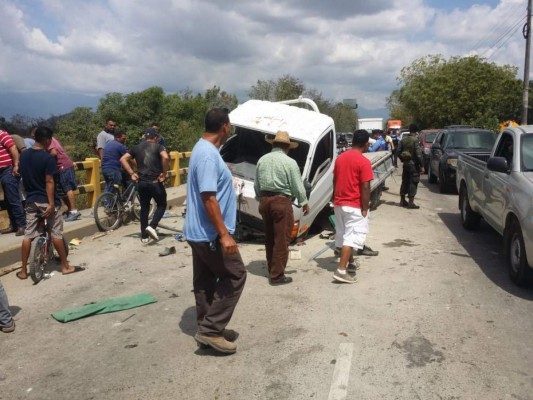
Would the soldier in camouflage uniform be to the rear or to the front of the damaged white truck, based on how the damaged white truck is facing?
to the rear

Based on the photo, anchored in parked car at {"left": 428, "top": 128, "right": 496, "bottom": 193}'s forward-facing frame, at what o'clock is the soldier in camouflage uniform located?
The soldier in camouflage uniform is roughly at 2 o'clock from the parked car.

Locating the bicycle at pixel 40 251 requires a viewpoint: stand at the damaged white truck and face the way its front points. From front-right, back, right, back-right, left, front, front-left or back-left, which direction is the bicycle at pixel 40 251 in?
front

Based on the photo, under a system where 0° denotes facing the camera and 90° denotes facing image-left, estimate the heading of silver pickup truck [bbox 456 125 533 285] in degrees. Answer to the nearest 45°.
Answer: approximately 315°

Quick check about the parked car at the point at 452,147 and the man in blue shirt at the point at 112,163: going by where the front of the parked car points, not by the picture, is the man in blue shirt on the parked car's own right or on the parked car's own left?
on the parked car's own right

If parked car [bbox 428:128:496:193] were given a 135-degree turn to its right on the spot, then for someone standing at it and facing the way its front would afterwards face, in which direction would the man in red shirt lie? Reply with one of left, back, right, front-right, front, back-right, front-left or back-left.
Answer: left

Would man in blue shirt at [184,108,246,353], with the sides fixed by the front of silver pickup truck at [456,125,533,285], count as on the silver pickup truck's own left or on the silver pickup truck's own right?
on the silver pickup truck's own right

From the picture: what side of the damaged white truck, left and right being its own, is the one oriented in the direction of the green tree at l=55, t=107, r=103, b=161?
right

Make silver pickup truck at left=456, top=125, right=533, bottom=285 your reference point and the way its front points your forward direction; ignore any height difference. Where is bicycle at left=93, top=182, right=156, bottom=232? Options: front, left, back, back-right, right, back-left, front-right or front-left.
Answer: back-right

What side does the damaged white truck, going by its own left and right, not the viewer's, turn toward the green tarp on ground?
front

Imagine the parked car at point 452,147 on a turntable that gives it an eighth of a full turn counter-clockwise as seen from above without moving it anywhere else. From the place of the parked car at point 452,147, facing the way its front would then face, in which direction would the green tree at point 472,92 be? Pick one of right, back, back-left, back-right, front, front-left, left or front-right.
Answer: left

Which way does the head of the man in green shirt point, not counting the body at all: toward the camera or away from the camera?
away from the camera

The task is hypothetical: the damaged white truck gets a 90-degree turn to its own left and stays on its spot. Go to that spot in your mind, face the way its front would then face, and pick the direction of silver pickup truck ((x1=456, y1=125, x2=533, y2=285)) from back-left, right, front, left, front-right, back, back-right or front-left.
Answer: front

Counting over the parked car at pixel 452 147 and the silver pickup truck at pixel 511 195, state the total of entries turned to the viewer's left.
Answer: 0

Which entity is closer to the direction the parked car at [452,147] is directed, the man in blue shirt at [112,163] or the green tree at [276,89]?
the man in blue shirt

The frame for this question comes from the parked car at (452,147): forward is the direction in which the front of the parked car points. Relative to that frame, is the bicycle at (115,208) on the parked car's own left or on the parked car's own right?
on the parked car's own right

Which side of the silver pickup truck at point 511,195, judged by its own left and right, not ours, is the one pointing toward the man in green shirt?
right

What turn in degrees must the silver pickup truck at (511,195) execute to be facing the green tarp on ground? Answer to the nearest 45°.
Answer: approximately 90° to its right

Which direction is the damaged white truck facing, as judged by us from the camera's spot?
facing the viewer and to the left of the viewer

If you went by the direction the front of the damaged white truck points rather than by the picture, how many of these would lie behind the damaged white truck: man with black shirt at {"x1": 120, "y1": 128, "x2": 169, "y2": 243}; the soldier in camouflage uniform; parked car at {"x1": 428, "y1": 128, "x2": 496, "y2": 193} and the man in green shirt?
2
